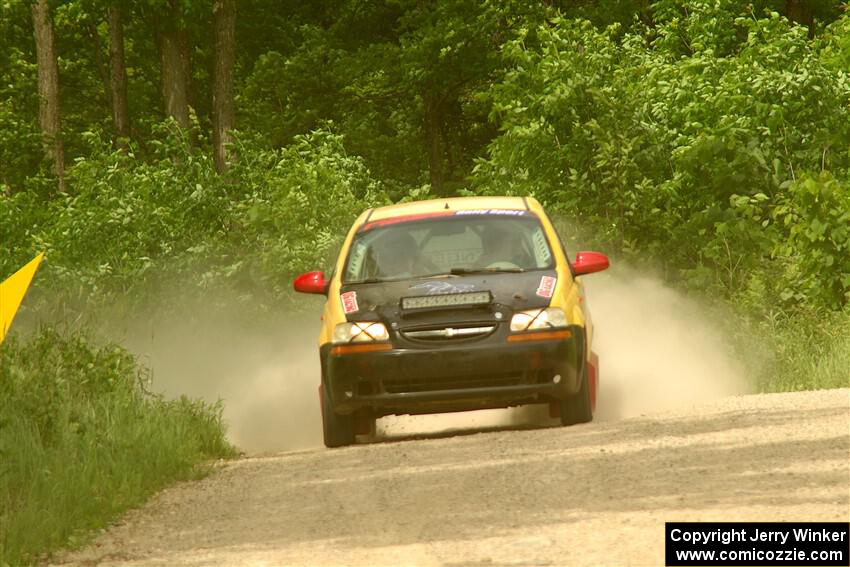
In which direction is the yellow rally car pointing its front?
toward the camera

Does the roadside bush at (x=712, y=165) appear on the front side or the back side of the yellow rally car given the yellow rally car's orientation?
on the back side
